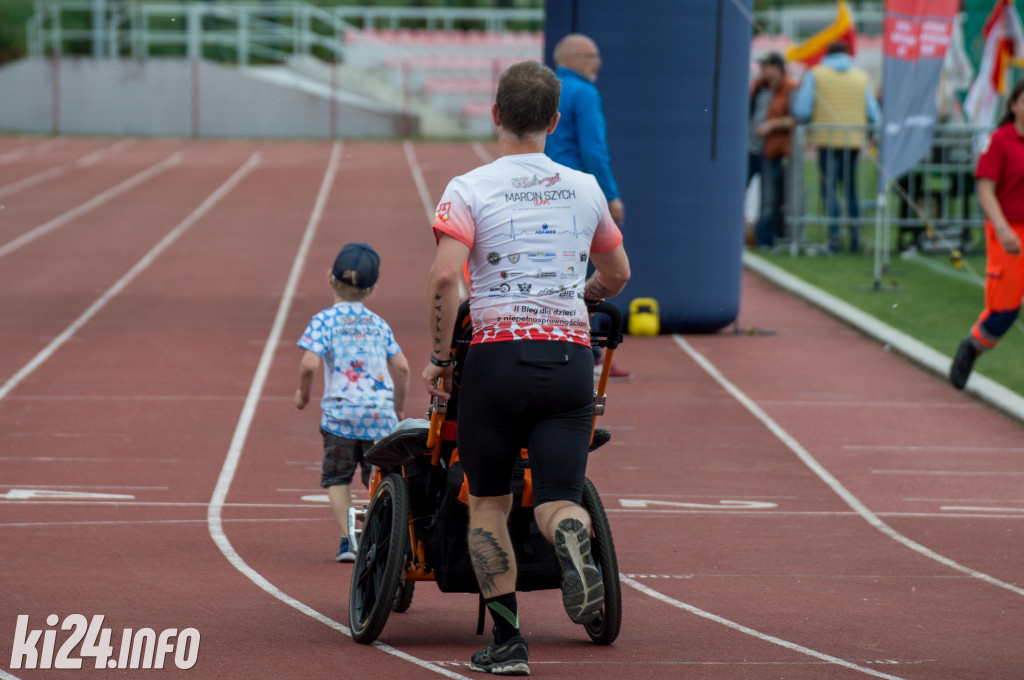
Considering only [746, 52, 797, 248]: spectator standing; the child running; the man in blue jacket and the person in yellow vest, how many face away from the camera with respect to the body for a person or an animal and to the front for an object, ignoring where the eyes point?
2

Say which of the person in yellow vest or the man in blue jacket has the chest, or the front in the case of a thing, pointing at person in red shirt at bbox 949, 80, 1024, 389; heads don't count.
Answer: the man in blue jacket

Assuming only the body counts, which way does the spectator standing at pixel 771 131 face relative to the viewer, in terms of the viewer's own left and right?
facing the viewer and to the left of the viewer

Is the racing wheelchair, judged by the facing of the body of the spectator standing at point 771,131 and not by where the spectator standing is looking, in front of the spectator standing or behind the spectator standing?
in front

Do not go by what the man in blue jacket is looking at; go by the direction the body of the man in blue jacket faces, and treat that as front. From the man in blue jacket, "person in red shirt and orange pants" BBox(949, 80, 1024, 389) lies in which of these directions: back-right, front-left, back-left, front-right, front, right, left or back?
front

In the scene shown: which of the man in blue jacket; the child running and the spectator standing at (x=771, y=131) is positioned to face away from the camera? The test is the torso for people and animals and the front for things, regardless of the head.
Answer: the child running

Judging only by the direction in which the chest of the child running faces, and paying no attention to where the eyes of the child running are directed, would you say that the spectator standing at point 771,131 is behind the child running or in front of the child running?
in front

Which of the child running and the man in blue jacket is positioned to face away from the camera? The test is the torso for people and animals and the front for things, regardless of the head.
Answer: the child running

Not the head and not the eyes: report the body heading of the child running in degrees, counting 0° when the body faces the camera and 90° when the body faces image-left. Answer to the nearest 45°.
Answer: approximately 180°

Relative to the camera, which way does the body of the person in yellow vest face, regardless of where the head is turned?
away from the camera

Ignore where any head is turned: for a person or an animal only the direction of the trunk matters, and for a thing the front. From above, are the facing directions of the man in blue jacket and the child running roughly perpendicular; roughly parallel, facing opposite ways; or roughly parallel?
roughly perpendicular

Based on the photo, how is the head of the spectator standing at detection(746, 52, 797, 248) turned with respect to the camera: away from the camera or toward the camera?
toward the camera

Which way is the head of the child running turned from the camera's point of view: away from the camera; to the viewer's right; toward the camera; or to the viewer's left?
away from the camera

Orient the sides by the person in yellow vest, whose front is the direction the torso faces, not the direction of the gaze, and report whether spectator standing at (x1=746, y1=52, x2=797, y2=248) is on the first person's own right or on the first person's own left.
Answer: on the first person's own left

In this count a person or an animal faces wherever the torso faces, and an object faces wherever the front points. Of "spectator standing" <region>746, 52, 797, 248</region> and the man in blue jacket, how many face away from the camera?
0
